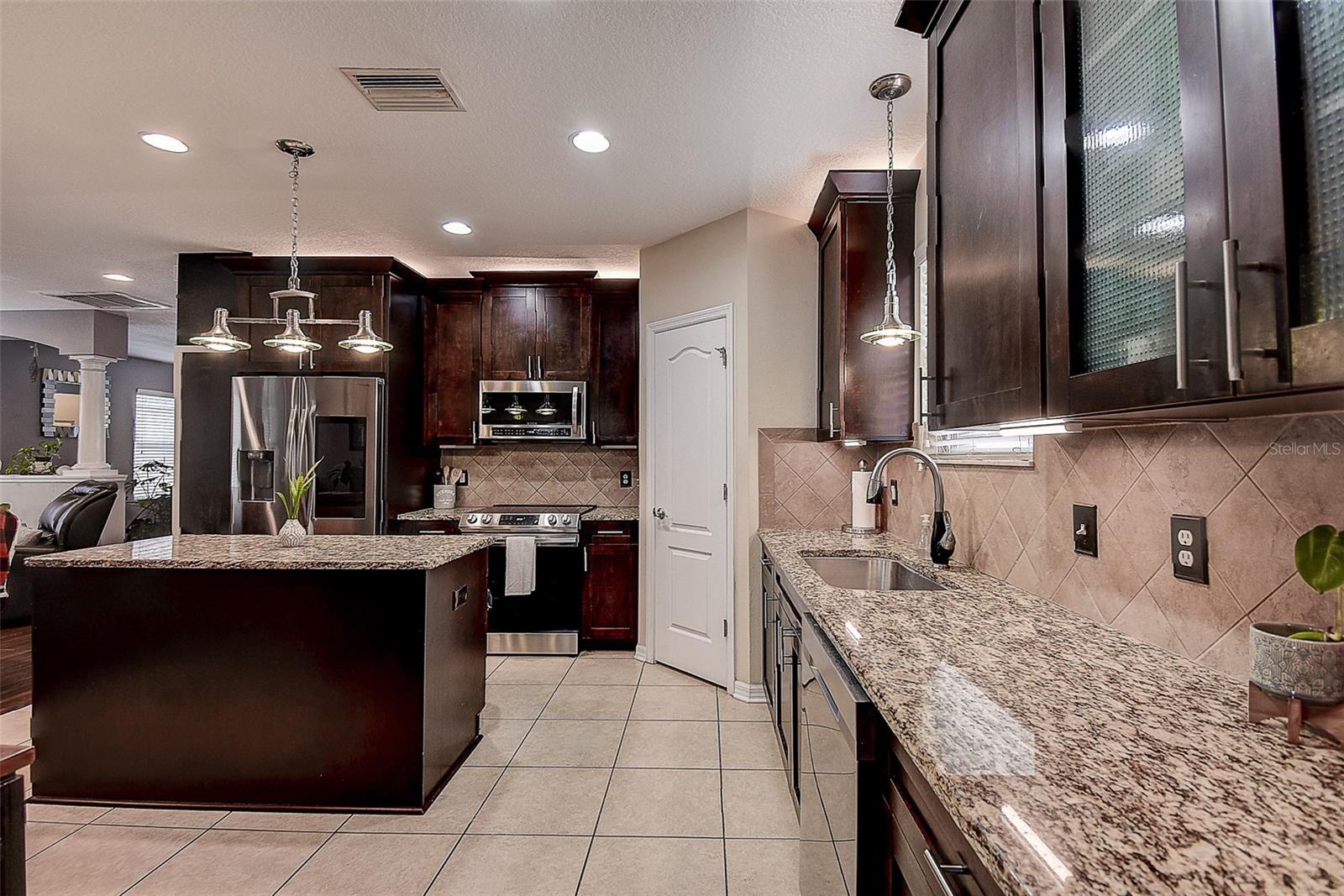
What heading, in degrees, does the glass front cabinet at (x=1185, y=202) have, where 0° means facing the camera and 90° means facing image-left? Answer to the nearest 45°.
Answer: approximately 45°

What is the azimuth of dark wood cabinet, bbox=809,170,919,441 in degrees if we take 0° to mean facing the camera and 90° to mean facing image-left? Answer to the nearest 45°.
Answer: approximately 90°

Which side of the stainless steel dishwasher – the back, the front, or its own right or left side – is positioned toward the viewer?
left

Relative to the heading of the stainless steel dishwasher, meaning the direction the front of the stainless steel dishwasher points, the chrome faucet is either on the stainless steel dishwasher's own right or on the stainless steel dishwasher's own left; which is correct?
on the stainless steel dishwasher's own right

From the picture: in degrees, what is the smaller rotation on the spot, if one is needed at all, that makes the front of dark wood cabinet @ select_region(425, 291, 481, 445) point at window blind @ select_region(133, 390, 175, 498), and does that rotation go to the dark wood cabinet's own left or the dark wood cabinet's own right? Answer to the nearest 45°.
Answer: approximately 135° to the dark wood cabinet's own right

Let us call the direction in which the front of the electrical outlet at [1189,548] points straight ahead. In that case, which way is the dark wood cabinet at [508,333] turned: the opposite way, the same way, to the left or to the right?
to the left

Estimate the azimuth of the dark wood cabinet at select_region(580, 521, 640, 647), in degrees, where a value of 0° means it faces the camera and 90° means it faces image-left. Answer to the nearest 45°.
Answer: approximately 0°

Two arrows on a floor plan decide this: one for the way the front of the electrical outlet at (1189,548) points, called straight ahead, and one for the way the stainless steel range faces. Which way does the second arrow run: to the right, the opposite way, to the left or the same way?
to the left

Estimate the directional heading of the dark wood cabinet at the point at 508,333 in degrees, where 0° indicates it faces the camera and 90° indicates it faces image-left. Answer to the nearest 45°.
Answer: approximately 0°

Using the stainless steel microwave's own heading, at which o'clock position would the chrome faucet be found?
The chrome faucet is roughly at 11 o'clock from the stainless steel microwave.

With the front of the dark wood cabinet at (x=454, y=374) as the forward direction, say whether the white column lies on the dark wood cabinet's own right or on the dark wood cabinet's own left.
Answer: on the dark wood cabinet's own right
